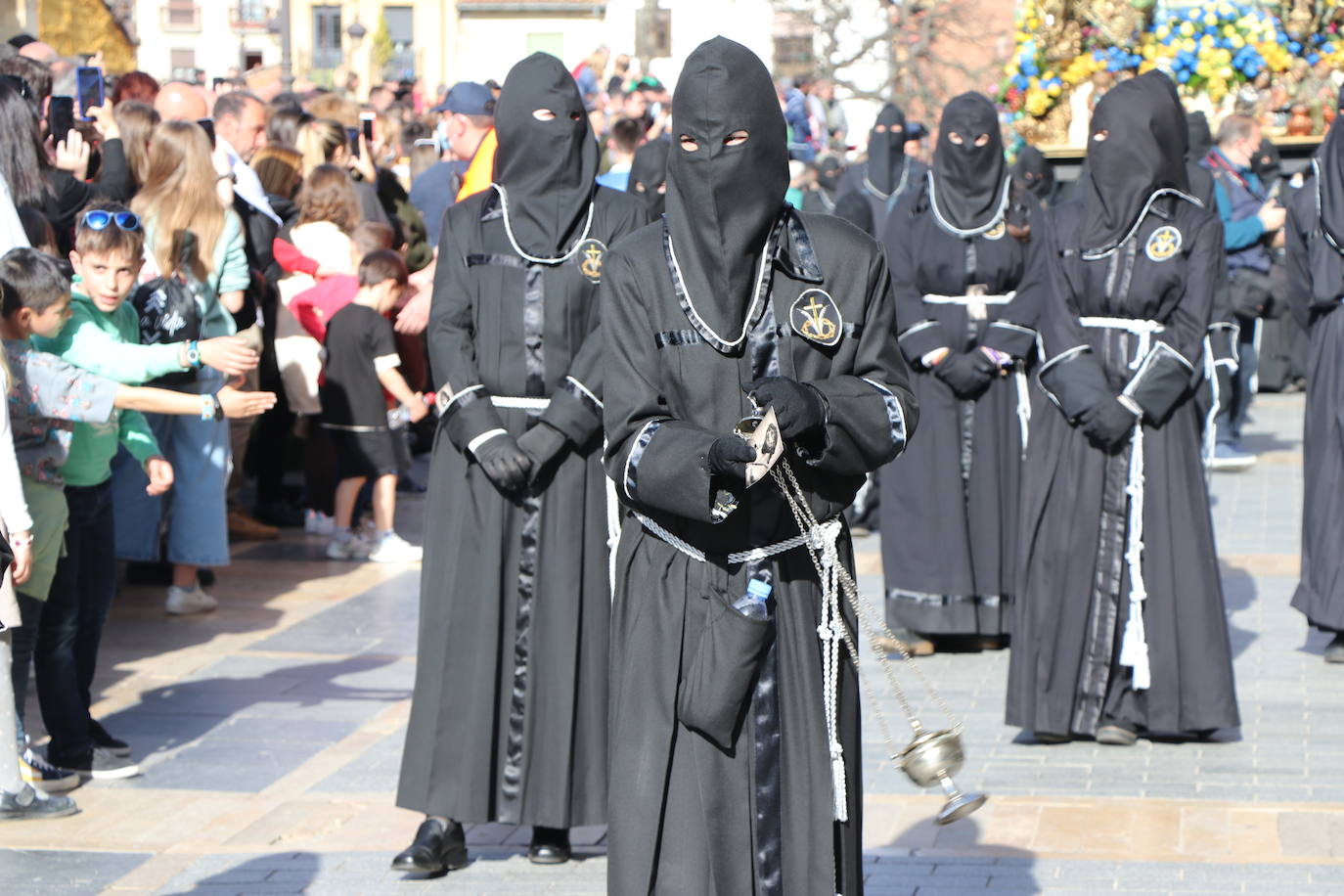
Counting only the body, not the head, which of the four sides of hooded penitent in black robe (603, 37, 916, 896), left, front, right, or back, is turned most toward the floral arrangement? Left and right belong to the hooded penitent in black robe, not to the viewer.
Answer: back

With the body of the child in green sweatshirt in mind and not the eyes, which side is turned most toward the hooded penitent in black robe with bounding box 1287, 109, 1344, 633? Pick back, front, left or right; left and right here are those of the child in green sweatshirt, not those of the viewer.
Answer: front

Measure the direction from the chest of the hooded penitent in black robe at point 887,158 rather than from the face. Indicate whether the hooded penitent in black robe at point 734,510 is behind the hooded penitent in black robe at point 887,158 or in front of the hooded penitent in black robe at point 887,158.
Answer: in front

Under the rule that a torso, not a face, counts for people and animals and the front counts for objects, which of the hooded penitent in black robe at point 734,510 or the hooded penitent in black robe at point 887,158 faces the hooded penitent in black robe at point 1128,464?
the hooded penitent in black robe at point 887,158

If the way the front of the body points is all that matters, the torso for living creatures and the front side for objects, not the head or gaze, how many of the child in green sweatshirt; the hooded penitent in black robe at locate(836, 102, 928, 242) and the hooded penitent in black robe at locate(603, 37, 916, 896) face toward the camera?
2

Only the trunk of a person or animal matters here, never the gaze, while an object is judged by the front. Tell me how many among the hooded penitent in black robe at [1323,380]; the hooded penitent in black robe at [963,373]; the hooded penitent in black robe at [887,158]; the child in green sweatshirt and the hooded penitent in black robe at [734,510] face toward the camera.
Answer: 4

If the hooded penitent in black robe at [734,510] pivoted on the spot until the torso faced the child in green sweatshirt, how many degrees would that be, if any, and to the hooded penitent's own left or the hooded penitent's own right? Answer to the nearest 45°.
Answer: approximately 135° to the hooded penitent's own right

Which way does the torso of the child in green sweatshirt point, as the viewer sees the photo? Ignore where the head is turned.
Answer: to the viewer's right

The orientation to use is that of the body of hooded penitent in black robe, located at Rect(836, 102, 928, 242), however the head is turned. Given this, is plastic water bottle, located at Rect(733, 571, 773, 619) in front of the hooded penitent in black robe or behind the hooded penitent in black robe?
in front

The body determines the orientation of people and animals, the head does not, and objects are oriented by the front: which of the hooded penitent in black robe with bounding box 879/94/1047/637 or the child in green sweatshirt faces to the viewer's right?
the child in green sweatshirt
